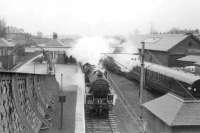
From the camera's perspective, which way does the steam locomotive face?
toward the camera

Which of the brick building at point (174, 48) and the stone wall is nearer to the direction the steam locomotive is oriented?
the stone wall

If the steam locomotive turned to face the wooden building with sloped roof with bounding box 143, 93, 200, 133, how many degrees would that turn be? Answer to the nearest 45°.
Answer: approximately 45° to its left

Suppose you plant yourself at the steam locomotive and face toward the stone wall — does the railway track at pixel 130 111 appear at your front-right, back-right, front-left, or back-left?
back-left

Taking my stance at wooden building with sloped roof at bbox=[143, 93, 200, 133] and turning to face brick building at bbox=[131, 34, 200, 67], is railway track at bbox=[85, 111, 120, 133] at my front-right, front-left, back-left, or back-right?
front-left

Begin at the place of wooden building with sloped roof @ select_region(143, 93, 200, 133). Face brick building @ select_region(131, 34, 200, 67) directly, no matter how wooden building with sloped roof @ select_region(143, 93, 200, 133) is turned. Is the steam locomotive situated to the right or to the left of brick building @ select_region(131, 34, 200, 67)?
left

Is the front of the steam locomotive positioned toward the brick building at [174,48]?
no

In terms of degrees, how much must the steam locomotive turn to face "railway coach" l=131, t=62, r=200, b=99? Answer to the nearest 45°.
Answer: approximately 135° to its left

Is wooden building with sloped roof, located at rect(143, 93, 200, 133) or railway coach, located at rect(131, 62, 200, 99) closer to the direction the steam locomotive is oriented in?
the wooden building with sloped roof

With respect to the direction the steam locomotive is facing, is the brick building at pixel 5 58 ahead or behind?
behind

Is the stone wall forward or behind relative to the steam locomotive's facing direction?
forward

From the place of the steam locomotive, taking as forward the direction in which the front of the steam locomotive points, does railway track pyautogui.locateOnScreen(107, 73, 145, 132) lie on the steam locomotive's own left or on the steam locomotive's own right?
on the steam locomotive's own left
